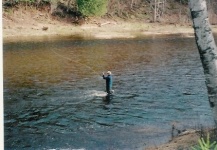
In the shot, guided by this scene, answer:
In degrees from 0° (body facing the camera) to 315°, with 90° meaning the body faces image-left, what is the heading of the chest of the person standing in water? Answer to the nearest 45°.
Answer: approximately 90°
